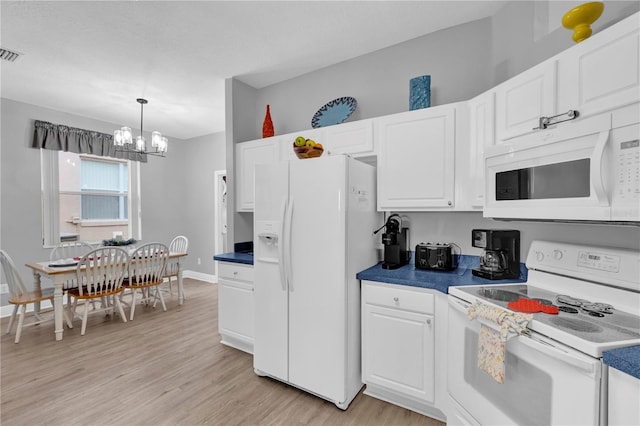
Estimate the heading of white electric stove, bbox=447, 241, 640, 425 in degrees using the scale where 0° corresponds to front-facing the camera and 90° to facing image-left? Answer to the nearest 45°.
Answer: approximately 45°

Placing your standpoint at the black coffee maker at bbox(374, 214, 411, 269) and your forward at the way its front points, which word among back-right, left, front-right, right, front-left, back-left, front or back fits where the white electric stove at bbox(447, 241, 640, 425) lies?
left

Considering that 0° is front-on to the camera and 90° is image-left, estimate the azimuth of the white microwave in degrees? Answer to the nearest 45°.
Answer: approximately 45°

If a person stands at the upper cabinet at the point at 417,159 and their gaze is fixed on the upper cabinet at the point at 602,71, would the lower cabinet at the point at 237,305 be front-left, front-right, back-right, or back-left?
back-right

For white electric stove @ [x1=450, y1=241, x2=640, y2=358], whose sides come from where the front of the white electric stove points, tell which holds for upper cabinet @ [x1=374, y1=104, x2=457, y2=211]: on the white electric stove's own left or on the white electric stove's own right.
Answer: on the white electric stove's own right

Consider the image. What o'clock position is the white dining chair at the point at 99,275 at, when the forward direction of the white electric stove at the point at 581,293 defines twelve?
The white dining chair is roughly at 1 o'clock from the white electric stove.

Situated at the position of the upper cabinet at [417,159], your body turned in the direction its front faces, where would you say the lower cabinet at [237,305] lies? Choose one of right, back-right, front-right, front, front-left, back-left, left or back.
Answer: front-right

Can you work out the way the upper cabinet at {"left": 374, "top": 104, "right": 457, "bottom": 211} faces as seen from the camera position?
facing the viewer and to the left of the viewer

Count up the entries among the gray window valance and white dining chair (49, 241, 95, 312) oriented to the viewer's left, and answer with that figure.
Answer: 0

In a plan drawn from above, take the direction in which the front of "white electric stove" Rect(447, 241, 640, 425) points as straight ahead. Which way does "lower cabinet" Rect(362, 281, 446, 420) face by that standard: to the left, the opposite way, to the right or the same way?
the same way

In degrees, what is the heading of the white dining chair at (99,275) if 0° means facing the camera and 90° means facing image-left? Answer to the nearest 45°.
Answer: approximately 135°

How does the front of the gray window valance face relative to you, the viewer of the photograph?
facing the viewer and to the right of the viewer

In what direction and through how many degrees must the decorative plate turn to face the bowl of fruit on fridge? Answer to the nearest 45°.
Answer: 0° — it already faces it

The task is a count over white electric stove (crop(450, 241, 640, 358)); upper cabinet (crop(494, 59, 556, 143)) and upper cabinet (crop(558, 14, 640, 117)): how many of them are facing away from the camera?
0
